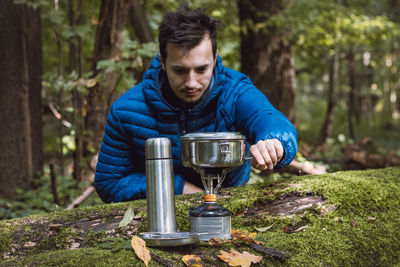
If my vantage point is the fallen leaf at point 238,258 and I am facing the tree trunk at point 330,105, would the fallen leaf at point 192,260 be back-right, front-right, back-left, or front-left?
back-left

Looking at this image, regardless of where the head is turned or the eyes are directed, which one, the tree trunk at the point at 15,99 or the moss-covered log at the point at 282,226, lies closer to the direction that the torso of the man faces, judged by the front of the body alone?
the moss-covered log

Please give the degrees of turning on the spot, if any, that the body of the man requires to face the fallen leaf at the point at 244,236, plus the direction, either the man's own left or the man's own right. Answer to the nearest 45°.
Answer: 0° — they already face it

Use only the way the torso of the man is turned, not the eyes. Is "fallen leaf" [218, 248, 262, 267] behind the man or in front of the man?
in front

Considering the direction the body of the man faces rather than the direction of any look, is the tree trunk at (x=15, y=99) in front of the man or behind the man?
behind

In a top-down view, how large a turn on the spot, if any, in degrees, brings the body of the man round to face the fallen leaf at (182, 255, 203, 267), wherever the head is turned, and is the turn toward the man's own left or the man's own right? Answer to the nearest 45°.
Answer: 0° — they already face it

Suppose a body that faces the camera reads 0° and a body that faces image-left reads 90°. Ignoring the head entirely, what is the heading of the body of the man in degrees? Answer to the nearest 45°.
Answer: approximately 0°

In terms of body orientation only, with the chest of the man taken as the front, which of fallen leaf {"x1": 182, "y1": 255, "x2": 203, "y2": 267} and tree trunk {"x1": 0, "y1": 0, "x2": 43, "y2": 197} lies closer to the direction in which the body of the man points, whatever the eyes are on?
the fallen leaf

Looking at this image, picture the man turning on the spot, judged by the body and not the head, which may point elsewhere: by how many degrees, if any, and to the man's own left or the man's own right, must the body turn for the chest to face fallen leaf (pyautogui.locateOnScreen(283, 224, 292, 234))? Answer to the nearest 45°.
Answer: approximately 45° to the man's own left

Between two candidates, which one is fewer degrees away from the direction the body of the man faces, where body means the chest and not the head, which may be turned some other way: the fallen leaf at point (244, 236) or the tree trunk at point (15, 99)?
the fallen leaf

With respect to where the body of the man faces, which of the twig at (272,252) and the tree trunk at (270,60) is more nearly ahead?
the twig

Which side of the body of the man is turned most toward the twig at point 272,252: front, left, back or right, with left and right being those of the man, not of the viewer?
front

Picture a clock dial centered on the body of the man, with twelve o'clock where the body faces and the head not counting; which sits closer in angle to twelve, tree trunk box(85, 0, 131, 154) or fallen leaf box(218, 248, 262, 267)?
the fallen leaf

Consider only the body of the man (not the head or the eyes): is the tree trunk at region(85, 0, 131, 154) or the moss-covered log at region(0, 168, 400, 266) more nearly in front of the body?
the moss-covered log
